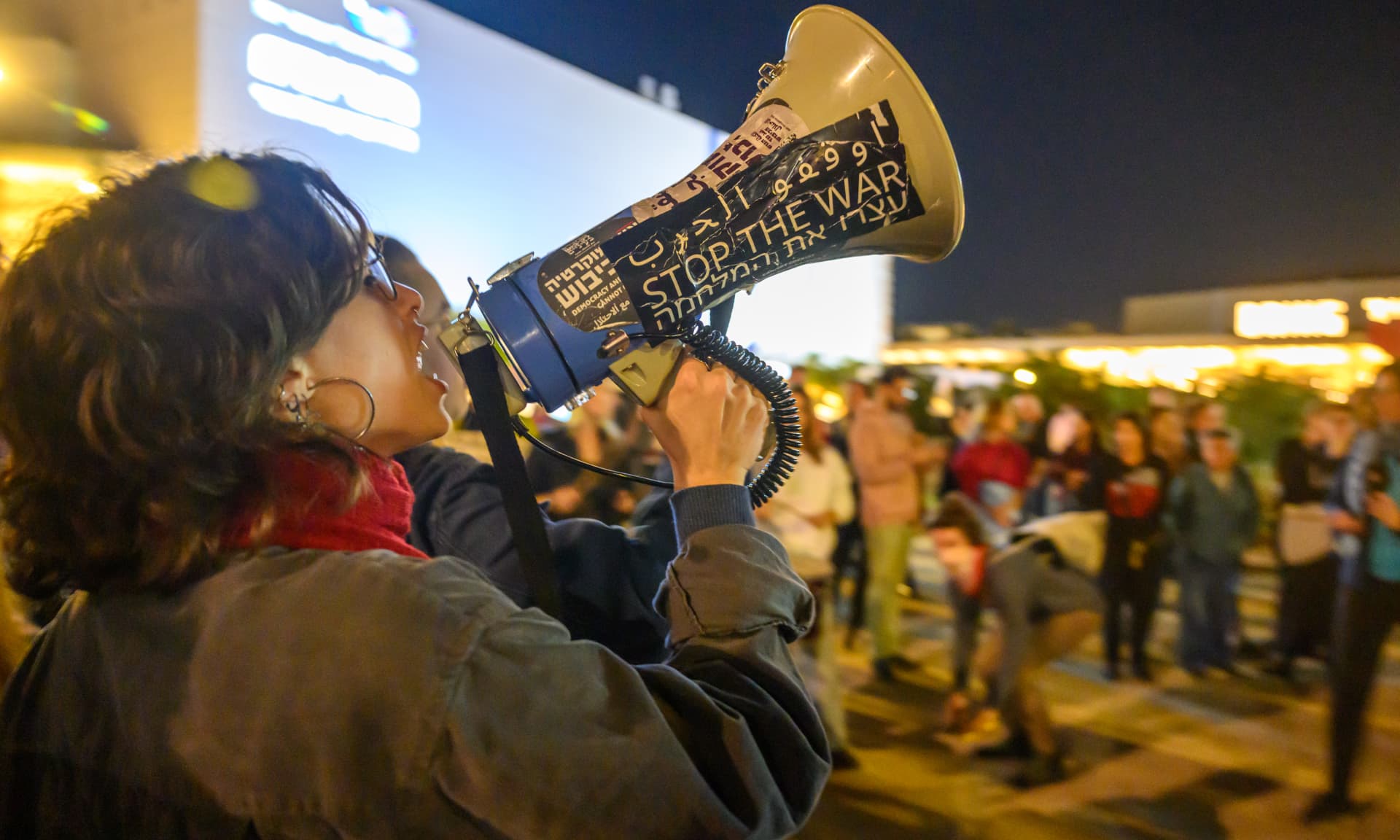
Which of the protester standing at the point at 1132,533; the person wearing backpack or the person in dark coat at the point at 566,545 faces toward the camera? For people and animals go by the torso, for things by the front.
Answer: the protester standing

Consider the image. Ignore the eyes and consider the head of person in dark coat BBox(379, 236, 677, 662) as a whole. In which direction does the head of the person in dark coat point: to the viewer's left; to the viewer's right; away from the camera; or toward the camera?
to the viewer's right

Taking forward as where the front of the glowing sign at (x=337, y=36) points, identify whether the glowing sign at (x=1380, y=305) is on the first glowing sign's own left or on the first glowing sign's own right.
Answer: on the first glowing sign's own left

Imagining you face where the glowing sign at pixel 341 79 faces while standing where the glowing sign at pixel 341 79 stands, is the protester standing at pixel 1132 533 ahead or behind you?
ahead

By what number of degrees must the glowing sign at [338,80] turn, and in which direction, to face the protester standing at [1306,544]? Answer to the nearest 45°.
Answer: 0° — it already faces them

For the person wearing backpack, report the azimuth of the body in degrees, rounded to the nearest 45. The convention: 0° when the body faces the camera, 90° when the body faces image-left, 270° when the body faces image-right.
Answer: approximately 90°

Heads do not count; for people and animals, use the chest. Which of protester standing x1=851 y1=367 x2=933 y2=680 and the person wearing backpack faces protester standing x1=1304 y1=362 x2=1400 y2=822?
protester standing x1=851 y1=367 x2=933 y2=680

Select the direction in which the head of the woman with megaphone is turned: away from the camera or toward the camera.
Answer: away from the camera

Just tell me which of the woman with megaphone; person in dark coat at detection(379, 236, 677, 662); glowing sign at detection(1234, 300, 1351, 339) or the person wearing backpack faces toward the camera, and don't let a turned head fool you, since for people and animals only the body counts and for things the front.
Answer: the glowing sign

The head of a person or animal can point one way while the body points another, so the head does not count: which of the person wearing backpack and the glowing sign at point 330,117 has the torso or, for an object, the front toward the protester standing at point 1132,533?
the glowing sign

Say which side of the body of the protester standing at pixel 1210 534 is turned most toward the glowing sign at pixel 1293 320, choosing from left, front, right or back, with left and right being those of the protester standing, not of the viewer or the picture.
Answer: back

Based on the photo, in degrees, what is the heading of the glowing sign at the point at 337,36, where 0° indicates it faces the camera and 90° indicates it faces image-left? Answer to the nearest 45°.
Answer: approximately 315°

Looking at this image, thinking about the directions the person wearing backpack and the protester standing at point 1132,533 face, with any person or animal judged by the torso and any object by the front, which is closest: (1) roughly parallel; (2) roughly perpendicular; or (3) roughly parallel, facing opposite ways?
roughly perpendicular
